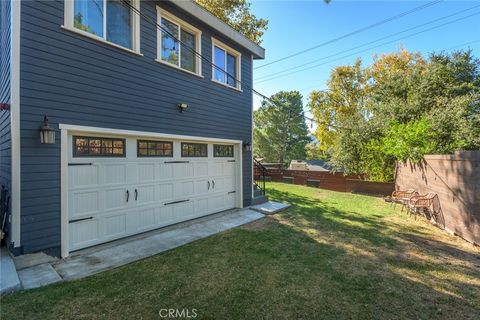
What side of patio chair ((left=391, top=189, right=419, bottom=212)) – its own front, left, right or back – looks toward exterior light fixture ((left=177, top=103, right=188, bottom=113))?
front

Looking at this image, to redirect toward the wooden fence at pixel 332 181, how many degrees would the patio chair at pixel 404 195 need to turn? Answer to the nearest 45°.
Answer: approximately 90° to its right

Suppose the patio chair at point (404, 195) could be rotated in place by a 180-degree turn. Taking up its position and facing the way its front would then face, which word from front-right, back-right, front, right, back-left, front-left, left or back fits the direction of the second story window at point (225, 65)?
back

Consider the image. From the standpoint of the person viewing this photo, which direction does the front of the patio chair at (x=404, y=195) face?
facing the viewer and to the left of the viewer

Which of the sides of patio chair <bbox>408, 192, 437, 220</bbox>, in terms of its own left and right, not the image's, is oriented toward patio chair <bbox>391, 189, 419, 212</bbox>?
right

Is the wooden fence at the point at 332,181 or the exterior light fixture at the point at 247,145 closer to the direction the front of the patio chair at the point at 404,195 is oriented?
the exterior light fixture

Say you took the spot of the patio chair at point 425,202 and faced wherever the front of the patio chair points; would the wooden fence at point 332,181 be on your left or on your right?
on your right

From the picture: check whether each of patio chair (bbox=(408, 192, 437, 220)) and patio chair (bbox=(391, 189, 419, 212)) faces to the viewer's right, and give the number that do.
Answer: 0

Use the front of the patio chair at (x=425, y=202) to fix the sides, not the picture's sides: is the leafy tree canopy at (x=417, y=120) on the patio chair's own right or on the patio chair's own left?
on the patio chair's own right

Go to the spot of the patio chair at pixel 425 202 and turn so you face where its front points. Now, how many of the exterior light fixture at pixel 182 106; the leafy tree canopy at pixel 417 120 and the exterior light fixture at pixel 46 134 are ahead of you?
2

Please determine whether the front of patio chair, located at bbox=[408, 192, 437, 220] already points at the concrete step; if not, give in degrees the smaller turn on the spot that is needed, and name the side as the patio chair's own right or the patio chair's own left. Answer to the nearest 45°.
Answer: approximately 45° to the patio chair's own right

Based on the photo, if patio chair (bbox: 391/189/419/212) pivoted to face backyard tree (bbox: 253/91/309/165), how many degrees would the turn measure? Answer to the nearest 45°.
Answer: approximately 90° to its right

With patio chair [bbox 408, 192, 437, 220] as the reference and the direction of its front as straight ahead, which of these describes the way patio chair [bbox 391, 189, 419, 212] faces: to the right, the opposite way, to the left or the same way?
the same way

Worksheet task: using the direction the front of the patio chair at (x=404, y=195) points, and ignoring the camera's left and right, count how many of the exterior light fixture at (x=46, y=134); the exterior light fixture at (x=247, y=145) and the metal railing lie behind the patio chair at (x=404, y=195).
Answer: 0
